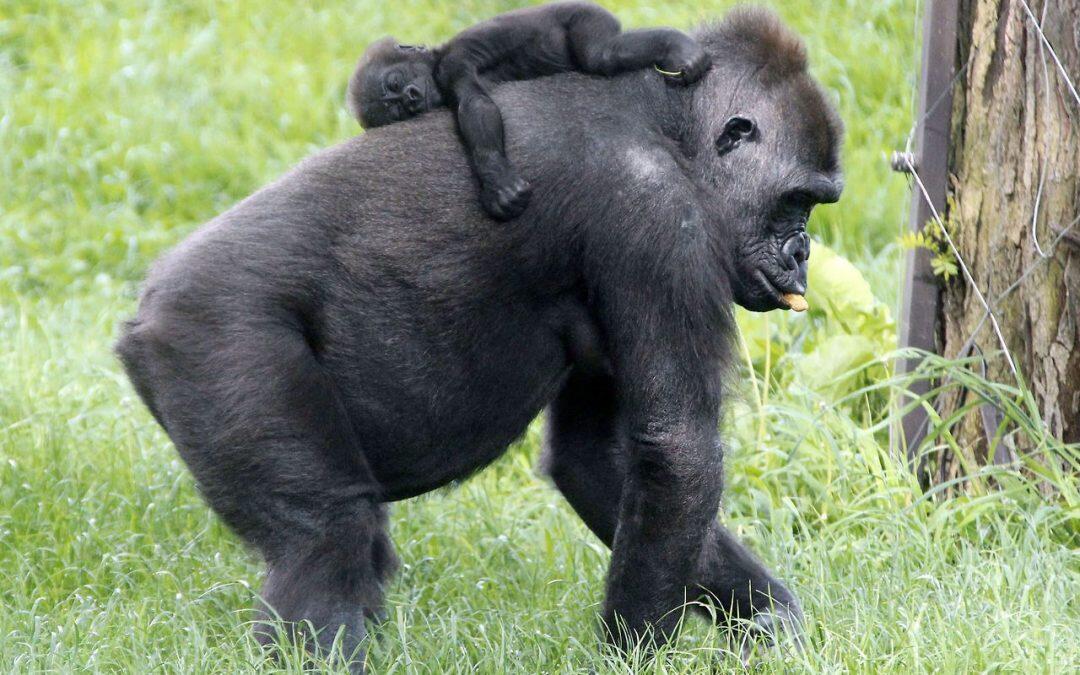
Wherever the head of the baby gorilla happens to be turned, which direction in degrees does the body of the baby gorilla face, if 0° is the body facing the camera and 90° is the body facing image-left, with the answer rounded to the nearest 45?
approximately 90°

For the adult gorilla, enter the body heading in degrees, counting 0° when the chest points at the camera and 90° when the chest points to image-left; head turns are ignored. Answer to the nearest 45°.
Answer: approximately 270°

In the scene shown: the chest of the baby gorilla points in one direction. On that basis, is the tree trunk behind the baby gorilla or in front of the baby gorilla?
behind
